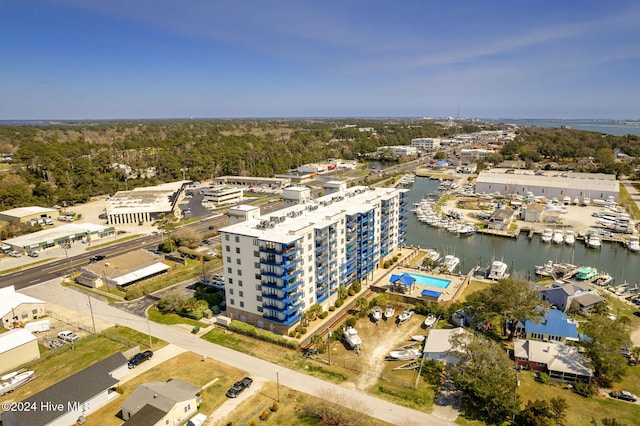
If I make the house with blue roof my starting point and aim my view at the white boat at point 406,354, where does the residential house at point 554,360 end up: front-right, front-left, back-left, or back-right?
front-left

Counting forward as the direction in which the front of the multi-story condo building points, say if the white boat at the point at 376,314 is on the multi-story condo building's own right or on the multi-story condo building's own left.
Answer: on the multi-story condo building's own left

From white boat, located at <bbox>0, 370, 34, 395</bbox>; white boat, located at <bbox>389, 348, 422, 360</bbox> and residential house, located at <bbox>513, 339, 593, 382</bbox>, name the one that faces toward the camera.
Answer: the residential house

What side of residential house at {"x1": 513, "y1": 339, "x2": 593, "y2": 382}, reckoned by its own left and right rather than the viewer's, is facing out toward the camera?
front

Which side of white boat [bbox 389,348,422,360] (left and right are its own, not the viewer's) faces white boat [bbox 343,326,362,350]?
front

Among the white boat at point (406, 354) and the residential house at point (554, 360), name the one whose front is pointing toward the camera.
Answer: the residential house

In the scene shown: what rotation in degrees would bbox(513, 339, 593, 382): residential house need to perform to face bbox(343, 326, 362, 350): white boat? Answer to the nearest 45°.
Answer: approximately 90° to its right

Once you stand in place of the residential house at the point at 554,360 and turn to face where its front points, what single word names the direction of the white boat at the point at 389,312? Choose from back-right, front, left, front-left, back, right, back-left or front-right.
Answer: right

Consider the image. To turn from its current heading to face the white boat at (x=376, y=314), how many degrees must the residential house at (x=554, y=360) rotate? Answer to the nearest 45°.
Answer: approximately 90° to its right

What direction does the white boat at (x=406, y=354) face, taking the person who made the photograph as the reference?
facing to the left of the viewer

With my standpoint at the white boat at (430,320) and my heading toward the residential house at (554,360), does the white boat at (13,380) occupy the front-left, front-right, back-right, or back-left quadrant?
back-right

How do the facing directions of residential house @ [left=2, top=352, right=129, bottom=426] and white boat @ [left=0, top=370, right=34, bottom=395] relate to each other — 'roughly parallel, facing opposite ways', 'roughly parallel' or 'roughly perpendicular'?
roughly perpendicular

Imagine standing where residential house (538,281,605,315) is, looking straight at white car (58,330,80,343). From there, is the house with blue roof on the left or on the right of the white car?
left
